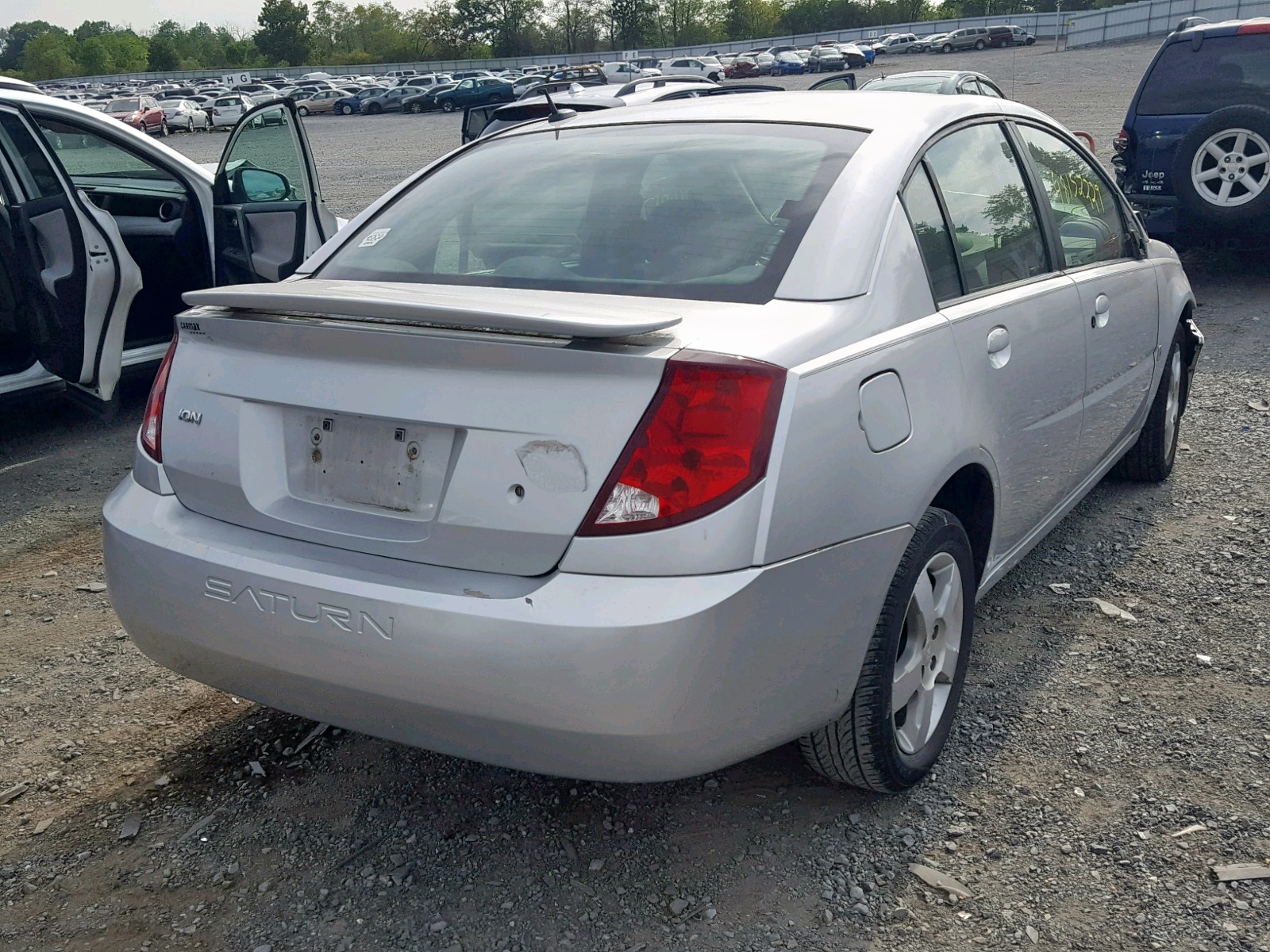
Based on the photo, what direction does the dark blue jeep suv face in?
away from the camera

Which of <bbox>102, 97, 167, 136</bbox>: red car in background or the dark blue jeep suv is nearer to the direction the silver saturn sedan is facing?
the dark blue jeep suv

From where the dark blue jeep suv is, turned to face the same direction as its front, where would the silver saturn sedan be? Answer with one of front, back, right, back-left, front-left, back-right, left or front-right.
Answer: back

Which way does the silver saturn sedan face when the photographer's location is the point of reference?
facing away from the viewer and to the right of the viewer

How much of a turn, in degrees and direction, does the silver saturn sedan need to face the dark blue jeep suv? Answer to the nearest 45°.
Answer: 0° — it already faces it

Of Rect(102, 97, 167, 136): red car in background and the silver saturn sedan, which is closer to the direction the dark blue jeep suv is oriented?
the red car in background

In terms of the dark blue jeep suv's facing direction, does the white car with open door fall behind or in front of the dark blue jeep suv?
behind

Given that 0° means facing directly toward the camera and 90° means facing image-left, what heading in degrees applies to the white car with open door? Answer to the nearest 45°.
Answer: approximately 225°
